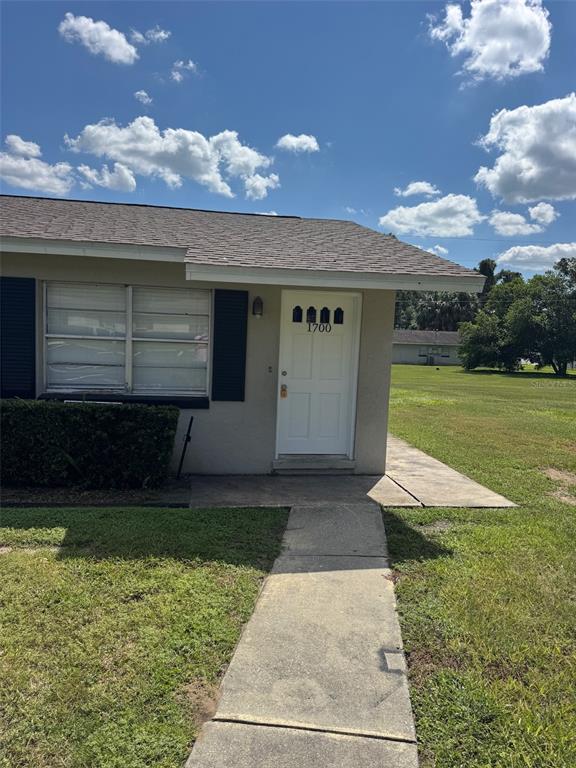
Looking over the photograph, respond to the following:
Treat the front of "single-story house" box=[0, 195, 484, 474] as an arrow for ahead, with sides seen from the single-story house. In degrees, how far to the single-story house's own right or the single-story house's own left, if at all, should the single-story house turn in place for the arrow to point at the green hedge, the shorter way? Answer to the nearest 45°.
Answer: approximately 45° to the single-story house's own right

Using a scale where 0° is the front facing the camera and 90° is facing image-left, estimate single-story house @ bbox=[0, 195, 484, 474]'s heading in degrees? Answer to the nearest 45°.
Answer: approximately 0°
